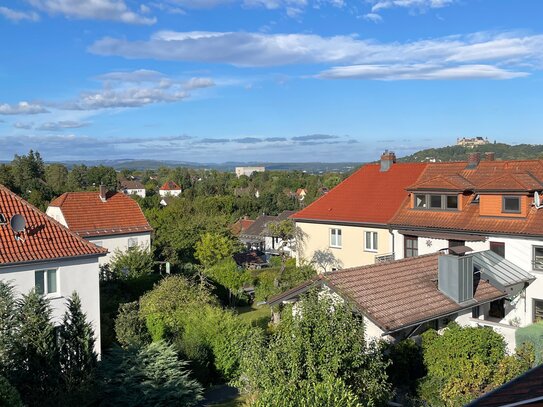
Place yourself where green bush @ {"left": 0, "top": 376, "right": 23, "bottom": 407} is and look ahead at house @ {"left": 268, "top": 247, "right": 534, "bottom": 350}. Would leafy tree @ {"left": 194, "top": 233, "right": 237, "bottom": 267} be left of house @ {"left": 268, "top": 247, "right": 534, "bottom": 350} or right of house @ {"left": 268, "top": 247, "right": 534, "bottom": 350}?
left

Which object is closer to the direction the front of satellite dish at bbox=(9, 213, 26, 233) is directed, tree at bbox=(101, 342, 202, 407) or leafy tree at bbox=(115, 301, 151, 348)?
the tree

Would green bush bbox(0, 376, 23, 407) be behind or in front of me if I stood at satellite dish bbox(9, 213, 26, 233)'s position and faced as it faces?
in front

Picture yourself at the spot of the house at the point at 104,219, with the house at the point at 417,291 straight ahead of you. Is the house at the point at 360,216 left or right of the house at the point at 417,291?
left

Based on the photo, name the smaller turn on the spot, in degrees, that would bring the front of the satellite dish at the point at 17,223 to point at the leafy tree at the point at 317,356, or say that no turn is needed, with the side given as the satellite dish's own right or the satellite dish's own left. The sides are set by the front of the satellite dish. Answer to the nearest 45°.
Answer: approximately 45° to the satellite dish's own left

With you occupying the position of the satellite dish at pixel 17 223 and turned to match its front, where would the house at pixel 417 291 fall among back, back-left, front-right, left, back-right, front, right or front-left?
left

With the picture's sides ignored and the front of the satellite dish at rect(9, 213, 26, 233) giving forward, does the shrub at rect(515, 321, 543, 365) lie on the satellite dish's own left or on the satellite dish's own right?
on the satellite dish's own left
